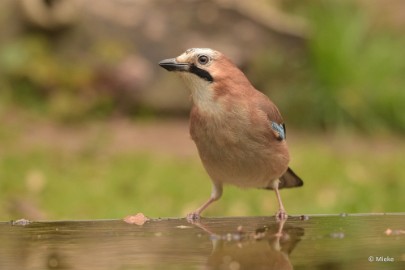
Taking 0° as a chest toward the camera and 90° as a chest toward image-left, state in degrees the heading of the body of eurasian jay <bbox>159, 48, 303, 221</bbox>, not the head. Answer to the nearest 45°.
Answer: approximately 45°
